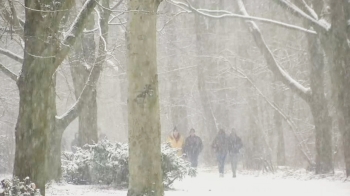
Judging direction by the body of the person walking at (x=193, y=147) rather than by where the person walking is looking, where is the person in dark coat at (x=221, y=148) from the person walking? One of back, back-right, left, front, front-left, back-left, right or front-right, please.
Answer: front-left

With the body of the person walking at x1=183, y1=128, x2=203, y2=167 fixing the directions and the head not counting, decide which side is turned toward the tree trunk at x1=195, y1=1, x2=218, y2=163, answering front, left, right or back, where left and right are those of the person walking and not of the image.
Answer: back

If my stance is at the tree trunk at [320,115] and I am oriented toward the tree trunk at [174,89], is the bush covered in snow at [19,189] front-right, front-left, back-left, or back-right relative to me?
back-left

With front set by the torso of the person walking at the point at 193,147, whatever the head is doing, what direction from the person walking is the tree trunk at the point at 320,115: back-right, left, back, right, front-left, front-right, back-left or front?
front-left

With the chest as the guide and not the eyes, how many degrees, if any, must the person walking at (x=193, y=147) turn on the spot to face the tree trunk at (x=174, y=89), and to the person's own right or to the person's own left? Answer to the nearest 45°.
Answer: approximately 180°

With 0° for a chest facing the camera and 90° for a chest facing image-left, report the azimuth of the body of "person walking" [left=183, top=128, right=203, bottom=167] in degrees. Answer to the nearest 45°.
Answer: approximately 0°

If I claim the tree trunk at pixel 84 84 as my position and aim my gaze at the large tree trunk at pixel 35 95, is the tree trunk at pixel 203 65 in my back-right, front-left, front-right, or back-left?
back-left

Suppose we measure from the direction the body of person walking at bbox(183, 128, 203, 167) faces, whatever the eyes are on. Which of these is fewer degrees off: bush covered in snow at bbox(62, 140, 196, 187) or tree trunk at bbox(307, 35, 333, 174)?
the bush covered in snow

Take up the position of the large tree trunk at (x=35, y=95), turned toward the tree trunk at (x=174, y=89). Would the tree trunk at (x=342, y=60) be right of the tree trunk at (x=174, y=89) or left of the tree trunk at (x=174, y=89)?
right

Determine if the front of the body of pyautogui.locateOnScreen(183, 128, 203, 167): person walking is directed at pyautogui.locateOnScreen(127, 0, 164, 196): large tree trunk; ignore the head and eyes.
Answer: yes

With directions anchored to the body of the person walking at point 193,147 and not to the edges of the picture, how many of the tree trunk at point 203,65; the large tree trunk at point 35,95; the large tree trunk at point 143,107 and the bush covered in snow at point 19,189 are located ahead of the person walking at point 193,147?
3

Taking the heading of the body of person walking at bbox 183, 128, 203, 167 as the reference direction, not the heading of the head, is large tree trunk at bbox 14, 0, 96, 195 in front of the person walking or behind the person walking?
in front
